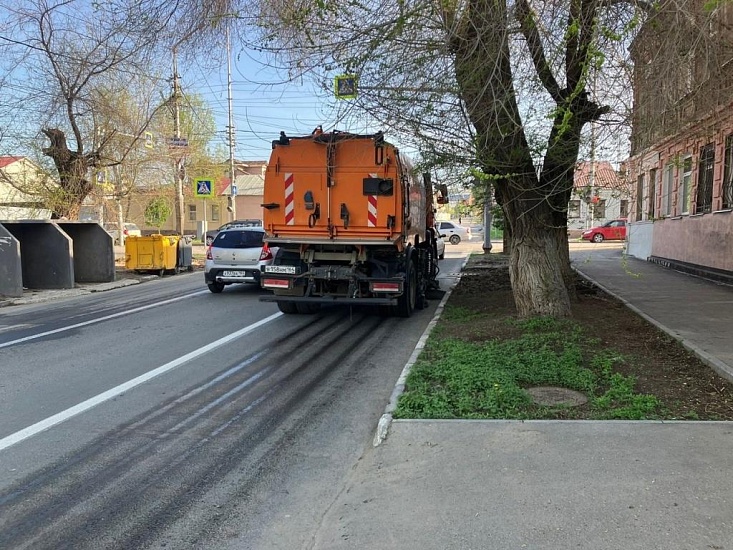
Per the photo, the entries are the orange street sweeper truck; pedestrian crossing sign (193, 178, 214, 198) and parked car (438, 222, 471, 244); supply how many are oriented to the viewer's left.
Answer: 1

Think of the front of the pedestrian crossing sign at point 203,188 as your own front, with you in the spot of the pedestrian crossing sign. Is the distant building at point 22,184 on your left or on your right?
on your right

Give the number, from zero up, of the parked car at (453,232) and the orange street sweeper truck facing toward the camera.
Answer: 0

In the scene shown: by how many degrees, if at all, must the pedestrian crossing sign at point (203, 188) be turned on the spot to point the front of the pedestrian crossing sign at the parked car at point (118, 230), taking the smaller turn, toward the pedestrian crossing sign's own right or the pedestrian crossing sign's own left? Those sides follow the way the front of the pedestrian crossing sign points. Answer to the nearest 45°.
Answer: approximately 135° to the pedestrian crossing sign's own right

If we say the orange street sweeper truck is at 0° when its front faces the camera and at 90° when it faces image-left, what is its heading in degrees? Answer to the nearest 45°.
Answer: approximately 180°

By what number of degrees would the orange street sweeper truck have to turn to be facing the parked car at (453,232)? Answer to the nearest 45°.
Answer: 0° — it already faces it

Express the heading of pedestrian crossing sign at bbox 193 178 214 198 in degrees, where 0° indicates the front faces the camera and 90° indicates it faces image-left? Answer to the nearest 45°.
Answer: approximately 0°

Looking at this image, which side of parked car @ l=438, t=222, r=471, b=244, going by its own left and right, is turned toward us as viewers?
left

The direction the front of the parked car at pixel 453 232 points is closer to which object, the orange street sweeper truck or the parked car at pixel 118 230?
the parked car

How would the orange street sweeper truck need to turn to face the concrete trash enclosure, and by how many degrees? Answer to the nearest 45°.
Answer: approximately 45° to its left
